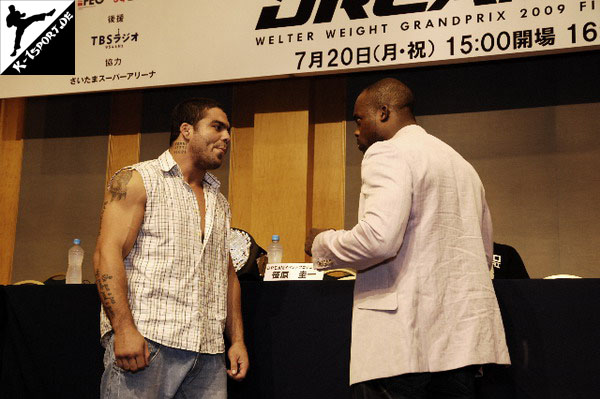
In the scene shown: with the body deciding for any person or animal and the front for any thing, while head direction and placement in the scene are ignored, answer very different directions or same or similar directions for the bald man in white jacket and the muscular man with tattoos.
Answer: very different directions

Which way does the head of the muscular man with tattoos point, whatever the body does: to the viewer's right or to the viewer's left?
to the viewer's right

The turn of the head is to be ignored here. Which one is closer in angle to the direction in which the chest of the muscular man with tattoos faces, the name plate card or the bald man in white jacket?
the bald man in white jacket

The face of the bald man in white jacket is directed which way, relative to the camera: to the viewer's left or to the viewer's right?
to the viewer's left

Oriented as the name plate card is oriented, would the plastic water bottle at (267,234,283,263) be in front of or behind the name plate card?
behind

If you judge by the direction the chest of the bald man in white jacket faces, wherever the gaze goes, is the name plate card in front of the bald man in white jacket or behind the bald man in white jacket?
in front

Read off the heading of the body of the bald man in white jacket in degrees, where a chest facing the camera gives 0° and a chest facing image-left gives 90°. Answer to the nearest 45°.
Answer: approximately 135°

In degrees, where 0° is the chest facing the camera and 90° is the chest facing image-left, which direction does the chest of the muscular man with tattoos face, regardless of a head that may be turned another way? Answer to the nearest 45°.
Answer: approximately 315°

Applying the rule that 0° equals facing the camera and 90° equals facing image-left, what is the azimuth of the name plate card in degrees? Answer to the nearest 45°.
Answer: approximately 0°

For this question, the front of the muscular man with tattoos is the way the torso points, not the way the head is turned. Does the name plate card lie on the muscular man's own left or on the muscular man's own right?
on the muscular man's own left

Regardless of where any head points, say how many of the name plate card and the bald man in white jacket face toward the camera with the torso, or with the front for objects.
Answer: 1

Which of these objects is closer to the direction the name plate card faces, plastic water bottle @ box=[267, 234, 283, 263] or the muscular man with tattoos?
the muscular man with tattoos

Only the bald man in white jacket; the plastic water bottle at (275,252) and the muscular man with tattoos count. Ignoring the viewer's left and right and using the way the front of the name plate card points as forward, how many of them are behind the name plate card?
1
